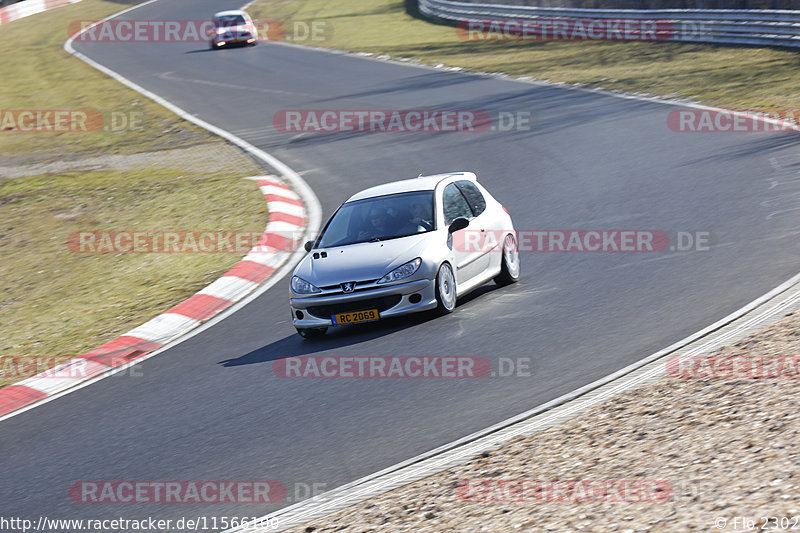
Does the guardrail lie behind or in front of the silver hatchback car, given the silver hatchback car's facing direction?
behind

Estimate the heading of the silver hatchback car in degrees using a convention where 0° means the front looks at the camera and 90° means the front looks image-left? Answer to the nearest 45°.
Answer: approximately 45°

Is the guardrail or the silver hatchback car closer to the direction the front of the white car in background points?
the silver hatchback car

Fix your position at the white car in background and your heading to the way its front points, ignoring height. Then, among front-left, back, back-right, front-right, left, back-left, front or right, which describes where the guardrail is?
front-left

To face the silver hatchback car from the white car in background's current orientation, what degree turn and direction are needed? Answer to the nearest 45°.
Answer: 0° — it already faces it

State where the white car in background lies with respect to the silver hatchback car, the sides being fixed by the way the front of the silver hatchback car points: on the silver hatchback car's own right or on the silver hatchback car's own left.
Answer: on the silver hatchback car's own right

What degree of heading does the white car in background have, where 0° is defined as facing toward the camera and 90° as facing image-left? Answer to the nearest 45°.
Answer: approximately 0°
